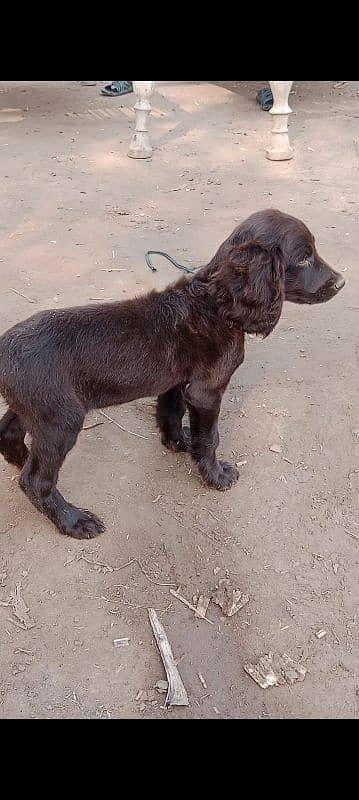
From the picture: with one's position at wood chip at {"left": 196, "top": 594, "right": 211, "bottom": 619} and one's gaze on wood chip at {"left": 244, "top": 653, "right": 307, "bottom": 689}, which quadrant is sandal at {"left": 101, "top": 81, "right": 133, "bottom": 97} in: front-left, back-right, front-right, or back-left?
back-left
